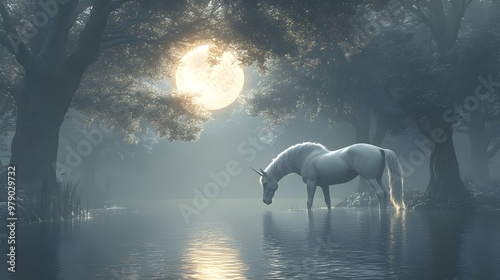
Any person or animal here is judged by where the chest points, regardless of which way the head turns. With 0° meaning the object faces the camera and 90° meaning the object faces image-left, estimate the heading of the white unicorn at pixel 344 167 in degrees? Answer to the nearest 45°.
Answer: approximately 90°

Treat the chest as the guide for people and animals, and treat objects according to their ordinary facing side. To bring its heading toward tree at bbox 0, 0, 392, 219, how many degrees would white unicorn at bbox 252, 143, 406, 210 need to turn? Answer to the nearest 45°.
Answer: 0° — it already faces it
